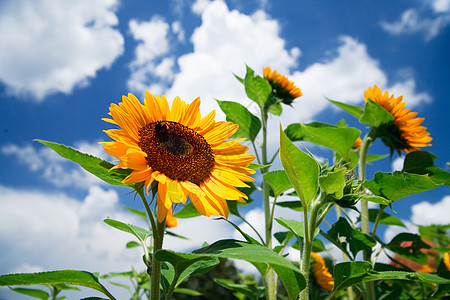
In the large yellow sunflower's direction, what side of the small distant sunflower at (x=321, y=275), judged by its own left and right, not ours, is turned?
right

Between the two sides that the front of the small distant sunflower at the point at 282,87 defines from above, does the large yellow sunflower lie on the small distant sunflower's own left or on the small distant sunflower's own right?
on the small distant sunflower's own right

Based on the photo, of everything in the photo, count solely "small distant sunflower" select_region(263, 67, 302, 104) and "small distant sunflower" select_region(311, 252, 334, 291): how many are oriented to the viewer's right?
2

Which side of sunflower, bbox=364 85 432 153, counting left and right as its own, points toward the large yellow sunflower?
back

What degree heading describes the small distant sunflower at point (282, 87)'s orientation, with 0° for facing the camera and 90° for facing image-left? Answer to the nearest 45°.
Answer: approximately 270°

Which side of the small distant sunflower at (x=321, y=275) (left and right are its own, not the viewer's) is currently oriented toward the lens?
right
